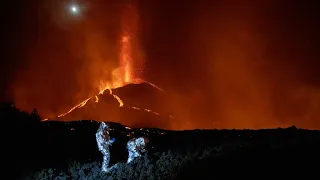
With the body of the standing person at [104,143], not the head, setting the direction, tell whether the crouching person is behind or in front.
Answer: in front
